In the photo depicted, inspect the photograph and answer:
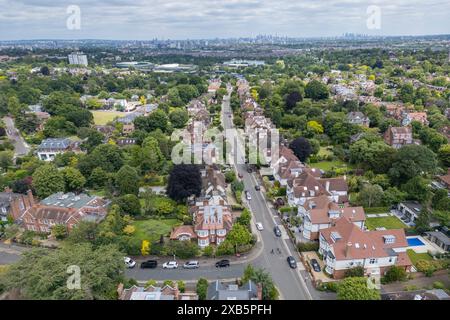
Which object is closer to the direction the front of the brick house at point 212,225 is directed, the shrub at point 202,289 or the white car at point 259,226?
the shrub

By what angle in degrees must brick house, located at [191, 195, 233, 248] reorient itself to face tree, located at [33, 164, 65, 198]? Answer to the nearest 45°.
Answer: approximately 135° to its right

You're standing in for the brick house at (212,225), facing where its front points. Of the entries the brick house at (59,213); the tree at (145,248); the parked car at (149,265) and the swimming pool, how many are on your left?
1

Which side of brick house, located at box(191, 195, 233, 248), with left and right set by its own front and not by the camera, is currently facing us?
front

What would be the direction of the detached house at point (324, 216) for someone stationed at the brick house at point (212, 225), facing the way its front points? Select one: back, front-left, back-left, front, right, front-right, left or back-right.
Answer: left

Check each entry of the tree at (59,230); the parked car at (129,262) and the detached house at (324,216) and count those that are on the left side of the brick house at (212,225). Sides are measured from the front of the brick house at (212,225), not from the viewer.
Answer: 1

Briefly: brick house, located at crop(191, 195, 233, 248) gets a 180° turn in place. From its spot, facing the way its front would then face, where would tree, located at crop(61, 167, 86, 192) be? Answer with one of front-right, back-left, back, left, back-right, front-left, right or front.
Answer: front-left
